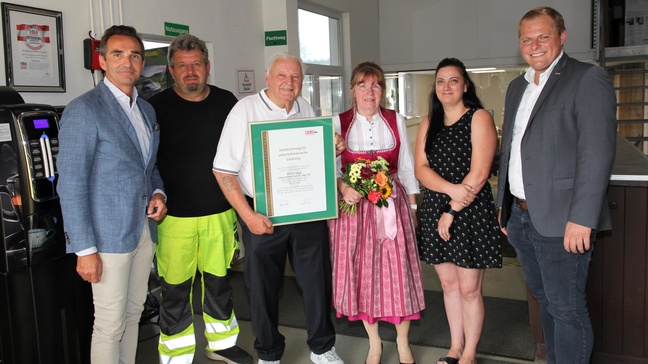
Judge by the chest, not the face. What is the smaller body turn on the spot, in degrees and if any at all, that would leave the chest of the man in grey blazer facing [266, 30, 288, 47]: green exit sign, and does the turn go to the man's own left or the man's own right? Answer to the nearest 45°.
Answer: approximately 90° to the man's own right

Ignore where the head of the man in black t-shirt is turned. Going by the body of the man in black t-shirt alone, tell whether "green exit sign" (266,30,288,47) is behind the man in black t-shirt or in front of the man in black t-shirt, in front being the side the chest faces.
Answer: behind

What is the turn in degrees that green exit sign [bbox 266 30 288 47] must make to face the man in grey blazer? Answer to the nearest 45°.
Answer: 0° — it already faces them

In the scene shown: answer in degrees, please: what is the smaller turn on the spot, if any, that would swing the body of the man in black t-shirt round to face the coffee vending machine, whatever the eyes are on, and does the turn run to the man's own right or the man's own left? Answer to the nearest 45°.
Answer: approximately 45° to the man's own right

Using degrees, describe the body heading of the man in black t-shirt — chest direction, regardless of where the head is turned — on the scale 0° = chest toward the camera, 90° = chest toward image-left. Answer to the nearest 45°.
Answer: approximately 0°

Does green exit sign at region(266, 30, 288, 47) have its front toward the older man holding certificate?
yes

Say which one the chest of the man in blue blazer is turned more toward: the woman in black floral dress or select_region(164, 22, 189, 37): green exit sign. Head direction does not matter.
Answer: the woman in black floral dress

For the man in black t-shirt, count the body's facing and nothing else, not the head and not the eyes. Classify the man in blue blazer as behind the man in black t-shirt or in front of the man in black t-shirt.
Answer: in front

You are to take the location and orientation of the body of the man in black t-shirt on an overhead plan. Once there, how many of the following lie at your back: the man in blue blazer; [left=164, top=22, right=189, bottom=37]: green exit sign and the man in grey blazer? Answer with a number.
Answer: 1

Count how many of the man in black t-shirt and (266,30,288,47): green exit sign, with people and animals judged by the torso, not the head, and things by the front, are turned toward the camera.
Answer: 2

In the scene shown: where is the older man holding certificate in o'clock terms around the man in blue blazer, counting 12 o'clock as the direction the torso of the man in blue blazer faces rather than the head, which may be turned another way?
The older man holding certificate is roughly at 10 o'clock from the man in blue blazer.

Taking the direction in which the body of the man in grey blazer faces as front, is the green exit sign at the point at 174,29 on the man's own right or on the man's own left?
on the man's own right
